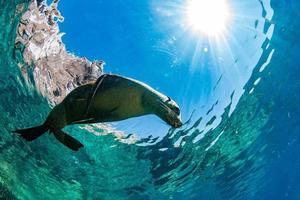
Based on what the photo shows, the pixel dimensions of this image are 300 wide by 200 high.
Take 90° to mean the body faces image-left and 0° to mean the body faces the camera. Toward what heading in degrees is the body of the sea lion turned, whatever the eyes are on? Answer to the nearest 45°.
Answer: approximately 270°
